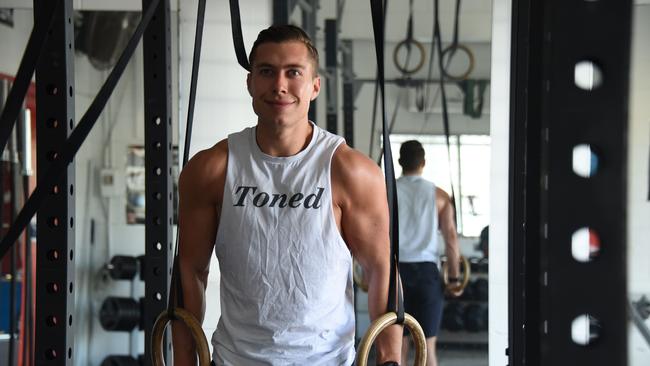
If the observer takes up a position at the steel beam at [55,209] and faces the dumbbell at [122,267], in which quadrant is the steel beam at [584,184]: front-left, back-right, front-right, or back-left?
back-right

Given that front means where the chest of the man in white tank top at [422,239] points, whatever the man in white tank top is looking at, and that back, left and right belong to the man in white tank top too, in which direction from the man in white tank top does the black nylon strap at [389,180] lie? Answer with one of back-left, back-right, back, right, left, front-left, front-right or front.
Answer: back

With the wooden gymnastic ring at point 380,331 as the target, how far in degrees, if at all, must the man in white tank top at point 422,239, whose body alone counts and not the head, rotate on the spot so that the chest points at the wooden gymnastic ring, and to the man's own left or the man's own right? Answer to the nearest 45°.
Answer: approximately 180°

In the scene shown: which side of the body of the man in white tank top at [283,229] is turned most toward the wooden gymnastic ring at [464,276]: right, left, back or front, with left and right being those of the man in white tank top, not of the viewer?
back

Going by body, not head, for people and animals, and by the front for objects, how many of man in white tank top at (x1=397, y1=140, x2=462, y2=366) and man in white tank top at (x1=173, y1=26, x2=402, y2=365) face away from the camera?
1

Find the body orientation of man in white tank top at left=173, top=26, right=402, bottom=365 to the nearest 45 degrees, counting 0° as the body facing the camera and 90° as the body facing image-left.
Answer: approximately 0°

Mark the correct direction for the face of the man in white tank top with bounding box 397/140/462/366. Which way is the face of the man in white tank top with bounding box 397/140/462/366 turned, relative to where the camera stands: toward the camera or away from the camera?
away from the camera

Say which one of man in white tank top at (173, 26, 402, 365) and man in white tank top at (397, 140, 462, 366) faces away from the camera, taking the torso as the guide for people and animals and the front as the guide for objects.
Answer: man in white tank top at (397, 140, 462, 366)

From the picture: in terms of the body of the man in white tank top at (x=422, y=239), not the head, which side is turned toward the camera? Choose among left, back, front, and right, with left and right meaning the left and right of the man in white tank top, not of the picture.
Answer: back

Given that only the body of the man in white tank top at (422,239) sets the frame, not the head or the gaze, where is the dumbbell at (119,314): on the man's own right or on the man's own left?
on the man's own left

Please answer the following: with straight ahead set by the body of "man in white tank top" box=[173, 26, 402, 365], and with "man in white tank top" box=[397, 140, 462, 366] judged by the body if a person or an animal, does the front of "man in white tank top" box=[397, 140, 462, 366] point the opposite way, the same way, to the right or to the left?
the opposite way
